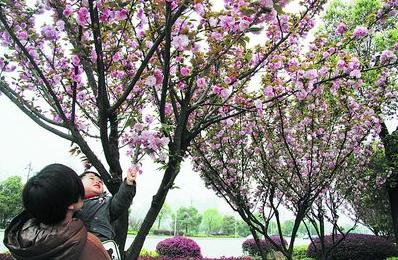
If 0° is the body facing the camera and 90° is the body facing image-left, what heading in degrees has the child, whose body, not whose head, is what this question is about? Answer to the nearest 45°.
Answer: approximately 315°

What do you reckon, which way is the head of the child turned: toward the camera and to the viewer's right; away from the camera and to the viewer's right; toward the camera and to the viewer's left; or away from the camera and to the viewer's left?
toward the camera and to the viewer's right

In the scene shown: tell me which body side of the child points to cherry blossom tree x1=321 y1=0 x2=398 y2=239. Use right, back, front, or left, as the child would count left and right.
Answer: left

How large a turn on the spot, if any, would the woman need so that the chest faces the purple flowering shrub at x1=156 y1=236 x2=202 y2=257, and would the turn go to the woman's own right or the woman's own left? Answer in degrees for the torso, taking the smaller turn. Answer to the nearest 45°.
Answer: approximately 45° to the woman's own left

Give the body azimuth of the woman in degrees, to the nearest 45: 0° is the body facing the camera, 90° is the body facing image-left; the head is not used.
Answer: approximately 225°

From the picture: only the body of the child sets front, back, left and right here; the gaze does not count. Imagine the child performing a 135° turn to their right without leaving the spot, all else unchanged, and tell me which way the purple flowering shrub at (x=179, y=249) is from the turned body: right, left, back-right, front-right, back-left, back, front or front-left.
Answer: right

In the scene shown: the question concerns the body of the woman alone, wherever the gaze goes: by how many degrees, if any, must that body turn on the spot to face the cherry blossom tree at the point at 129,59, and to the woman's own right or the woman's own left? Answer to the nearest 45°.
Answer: approximately 45° to the woman's own left
